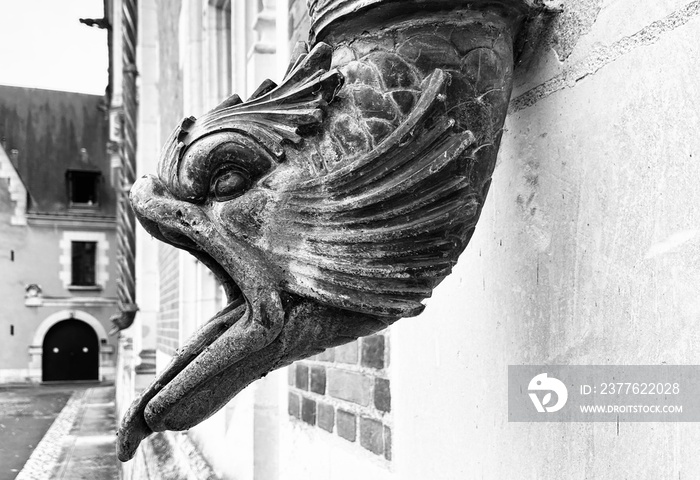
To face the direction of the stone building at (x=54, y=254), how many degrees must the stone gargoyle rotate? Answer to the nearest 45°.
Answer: approximately 90° to its right

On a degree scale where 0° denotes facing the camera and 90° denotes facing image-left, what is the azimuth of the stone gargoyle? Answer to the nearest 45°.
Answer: approximately 90°

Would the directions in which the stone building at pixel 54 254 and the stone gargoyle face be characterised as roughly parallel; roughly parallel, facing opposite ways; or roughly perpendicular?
roughly perpendicular

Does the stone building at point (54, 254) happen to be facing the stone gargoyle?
yes

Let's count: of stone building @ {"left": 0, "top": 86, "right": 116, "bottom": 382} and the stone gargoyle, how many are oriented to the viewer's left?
1

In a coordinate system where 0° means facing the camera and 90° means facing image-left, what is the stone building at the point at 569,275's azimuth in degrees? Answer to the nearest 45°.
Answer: approximately 45°
